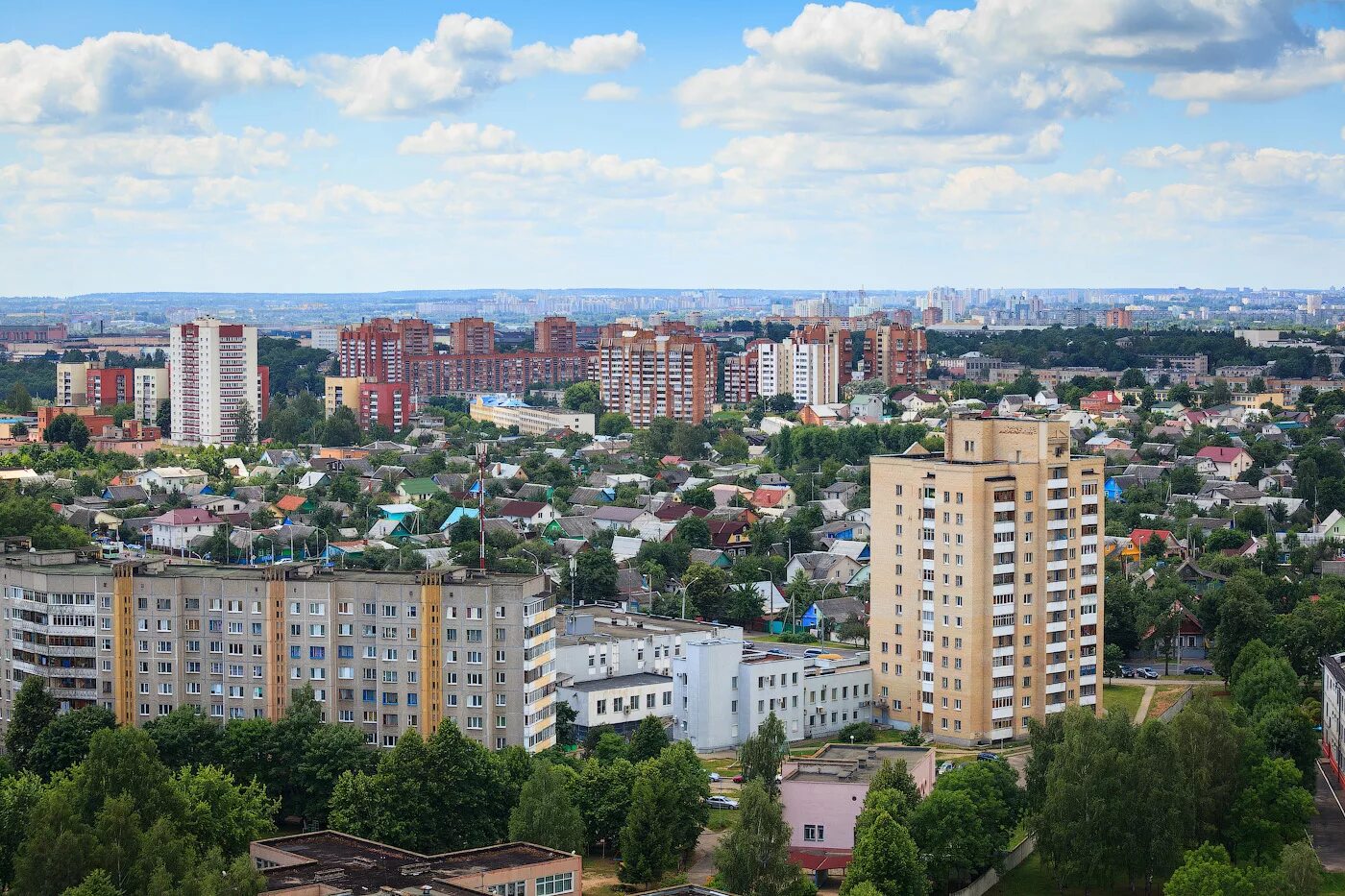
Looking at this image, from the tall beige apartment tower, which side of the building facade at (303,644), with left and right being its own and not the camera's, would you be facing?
left

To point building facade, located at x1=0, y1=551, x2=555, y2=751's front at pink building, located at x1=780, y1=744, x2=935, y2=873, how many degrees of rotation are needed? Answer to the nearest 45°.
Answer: approximately 45° to its left

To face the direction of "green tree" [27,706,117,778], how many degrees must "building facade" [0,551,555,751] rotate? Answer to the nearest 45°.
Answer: approximately 90° to its right

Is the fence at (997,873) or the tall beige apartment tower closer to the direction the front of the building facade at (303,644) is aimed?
the fence

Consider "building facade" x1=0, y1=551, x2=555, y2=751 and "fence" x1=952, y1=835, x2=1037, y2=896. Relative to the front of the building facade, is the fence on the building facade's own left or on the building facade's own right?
on the building facade's own left

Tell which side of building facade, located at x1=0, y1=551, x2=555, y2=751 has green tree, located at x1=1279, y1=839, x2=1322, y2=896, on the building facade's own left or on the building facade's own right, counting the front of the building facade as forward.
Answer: on the building facade's own left

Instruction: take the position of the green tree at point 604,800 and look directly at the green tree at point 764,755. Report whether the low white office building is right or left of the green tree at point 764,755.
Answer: left

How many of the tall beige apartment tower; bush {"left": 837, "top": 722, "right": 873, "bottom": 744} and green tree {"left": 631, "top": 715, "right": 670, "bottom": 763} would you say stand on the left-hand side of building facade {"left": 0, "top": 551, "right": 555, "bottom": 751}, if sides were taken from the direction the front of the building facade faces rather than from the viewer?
3

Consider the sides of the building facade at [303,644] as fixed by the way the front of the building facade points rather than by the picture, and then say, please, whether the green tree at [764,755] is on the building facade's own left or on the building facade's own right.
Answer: on the building facade's own left

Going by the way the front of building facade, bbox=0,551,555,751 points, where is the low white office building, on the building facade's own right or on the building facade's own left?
on the building facade's own left

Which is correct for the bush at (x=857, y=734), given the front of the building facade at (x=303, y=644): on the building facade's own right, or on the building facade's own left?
on the building facade's own left

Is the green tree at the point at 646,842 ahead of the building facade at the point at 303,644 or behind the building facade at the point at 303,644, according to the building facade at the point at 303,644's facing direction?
ahead

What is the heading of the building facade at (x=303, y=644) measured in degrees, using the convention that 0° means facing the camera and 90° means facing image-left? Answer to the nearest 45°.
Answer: approximately 0°

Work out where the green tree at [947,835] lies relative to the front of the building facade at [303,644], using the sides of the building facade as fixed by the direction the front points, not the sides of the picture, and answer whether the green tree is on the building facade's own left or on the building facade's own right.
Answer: on the building facade's own left

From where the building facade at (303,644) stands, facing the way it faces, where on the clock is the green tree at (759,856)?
The green tree is roughly at 11 o'clock from the building facade.
